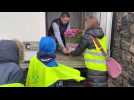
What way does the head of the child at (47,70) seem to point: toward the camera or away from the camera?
away from the camera

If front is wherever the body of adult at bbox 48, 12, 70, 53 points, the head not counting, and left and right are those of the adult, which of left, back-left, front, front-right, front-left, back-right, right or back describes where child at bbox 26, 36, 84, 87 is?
front-right

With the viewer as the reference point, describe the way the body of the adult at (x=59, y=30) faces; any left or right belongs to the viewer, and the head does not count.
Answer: facing the viewer and to the right of the viewer
